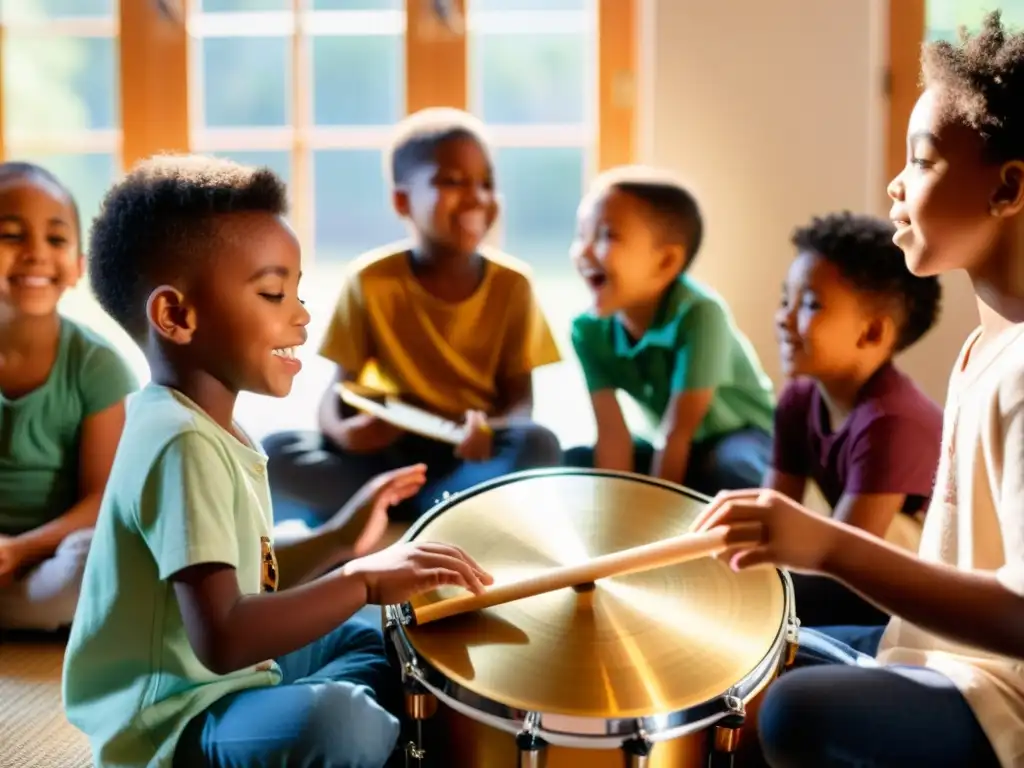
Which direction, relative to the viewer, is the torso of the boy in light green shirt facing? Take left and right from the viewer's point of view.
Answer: facing to the right of the viewer

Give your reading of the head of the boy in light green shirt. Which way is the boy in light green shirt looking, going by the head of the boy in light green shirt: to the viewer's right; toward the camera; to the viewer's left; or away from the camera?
to the viewer's right

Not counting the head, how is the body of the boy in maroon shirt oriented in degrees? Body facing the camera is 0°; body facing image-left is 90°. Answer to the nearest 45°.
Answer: approximately 45°

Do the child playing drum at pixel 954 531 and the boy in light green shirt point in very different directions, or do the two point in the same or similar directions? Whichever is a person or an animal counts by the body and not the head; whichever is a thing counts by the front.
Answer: very different directions

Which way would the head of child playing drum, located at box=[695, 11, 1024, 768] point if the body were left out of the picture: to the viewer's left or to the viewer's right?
to the viewer's left

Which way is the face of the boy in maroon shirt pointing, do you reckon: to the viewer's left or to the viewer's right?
to the viewer's left

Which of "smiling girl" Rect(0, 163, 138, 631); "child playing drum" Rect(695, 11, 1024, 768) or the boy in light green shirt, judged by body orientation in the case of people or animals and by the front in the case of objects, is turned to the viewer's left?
the child playing drum

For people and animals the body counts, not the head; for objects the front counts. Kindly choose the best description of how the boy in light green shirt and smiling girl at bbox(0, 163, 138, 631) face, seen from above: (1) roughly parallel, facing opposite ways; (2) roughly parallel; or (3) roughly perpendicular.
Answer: roughly perpendicular

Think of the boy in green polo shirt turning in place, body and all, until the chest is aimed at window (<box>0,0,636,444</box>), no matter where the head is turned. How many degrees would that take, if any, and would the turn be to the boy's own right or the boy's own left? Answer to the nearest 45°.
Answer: approximately 90° to the boy's own right

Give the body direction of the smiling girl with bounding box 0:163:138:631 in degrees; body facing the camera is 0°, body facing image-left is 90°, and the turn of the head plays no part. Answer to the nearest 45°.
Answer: approximately 0°

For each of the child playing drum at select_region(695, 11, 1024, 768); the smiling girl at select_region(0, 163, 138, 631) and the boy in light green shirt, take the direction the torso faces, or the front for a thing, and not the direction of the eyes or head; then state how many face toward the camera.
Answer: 1

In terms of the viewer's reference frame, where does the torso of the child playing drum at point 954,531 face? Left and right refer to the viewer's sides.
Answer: facing to the left of the viewer
